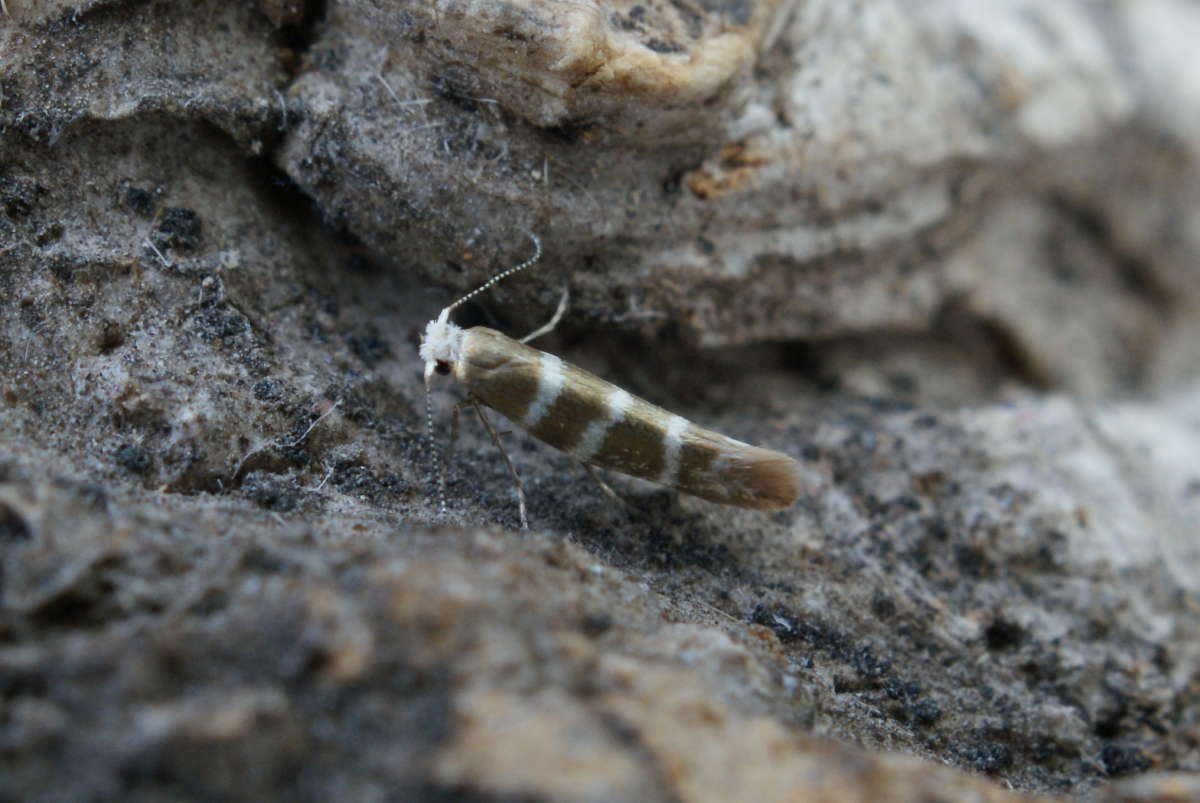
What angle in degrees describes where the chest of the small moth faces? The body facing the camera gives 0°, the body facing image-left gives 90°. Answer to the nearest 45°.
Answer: approximately 90°
